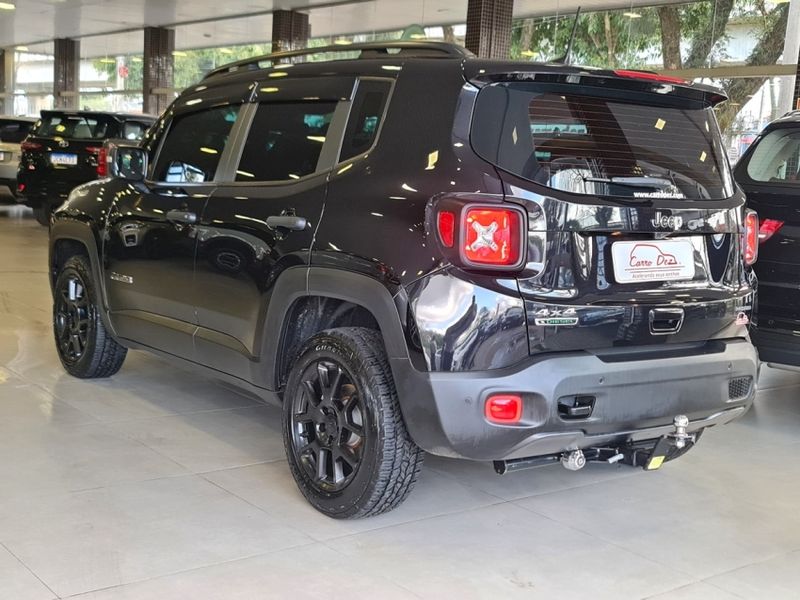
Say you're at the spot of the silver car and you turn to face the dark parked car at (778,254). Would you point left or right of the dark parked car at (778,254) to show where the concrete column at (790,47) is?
left

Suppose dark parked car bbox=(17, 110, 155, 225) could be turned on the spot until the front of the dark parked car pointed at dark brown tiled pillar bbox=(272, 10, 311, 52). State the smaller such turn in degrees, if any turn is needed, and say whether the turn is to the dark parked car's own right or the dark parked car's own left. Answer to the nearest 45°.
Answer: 0° — it already faces it

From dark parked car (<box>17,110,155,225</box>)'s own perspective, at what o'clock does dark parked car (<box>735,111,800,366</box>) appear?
dark parked car (<box>735,111,800,366</box>) is roughly at 4 o'clock from dark parked car (<box>17,110,155,225</box>).

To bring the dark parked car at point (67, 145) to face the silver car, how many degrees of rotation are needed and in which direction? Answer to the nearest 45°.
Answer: approximately 45° to its left

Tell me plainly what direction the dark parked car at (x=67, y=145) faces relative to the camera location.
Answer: facing away from the viewer and to the right of the viewer

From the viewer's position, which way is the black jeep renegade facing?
facing away from the viewer and to the left of the viewer

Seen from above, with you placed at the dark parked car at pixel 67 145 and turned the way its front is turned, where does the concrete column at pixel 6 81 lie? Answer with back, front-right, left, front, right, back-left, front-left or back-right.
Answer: front-left

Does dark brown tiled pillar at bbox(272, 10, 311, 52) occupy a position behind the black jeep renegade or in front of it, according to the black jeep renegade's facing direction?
in front

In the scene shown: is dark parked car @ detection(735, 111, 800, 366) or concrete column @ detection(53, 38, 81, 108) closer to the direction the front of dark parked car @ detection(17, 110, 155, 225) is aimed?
the concrete column

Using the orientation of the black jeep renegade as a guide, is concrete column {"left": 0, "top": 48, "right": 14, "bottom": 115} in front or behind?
in front
